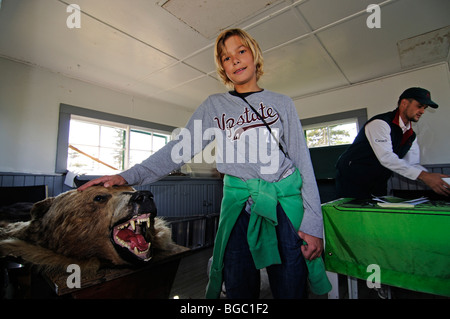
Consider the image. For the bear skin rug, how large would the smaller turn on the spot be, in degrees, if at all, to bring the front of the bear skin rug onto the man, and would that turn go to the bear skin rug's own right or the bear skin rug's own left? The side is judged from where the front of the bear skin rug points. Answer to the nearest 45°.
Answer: approximately 45° to the bear skin rug's own left

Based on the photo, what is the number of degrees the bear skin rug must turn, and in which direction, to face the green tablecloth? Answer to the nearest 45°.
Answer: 0° — it already faces it

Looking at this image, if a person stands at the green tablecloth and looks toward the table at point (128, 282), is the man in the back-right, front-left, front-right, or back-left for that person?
back-right

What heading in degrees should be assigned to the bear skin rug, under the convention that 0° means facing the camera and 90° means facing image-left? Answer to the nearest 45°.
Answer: approximately 315°

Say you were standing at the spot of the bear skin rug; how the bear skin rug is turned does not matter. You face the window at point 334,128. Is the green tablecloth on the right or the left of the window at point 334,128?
right

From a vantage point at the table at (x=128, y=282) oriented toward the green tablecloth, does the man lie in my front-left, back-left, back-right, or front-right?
front-left

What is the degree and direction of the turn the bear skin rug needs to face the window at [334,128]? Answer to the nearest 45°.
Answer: approximately 45° to its left
